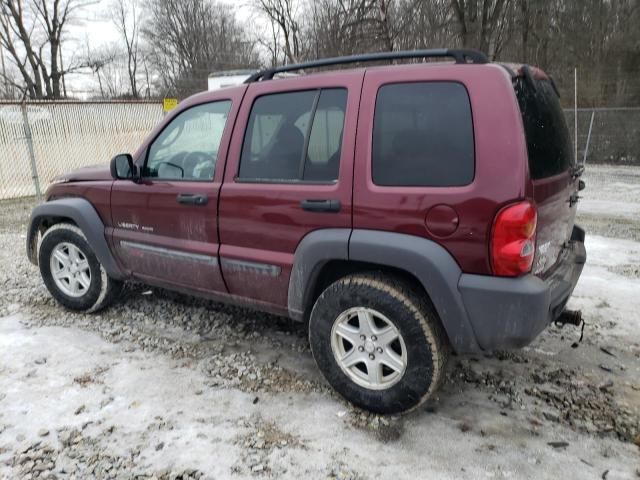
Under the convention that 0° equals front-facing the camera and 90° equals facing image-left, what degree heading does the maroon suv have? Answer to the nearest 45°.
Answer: approximately 135°

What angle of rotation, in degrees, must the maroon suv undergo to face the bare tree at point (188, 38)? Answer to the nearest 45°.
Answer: approximately 45° to its right

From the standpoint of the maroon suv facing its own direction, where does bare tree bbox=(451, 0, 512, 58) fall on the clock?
The bare tree is roughly at 2 o'clock from the maroon suv.

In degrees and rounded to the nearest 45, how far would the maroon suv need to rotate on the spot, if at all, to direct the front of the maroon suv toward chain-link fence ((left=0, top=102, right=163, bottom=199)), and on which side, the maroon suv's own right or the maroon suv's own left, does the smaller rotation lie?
0° — it already faces it

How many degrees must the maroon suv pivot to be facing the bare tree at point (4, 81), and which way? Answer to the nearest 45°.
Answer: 0° — it already faces it
